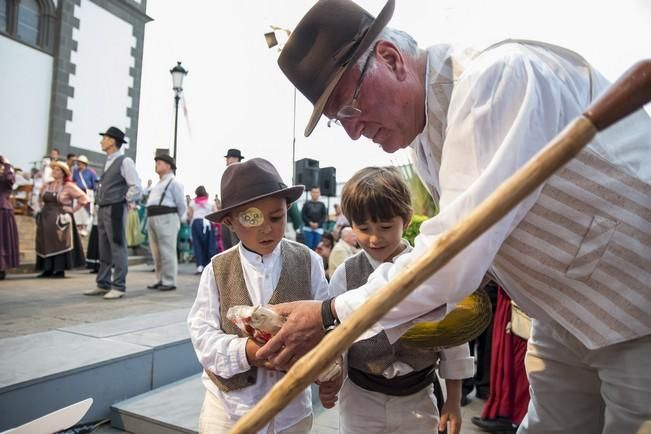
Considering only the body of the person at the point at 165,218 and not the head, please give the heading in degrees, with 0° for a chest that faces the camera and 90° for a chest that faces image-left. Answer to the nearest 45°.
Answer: approximately 45°

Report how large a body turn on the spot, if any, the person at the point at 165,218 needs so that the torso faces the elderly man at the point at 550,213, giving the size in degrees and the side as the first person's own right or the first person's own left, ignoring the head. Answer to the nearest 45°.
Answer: approximately 45° to the first person's own left

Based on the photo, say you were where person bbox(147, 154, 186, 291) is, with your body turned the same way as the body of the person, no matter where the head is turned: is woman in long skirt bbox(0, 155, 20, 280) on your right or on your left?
on your right

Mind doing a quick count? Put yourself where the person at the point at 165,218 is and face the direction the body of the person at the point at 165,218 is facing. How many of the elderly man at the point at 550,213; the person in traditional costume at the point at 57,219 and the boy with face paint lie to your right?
1

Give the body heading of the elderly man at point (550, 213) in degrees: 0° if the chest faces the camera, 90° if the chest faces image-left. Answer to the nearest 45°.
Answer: approximately 90°

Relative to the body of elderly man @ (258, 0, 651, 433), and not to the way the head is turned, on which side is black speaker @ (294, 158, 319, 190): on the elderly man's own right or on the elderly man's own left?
on the elderly man's own right

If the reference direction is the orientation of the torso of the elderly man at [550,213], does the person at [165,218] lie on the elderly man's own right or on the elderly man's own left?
on the elderly man's own right
